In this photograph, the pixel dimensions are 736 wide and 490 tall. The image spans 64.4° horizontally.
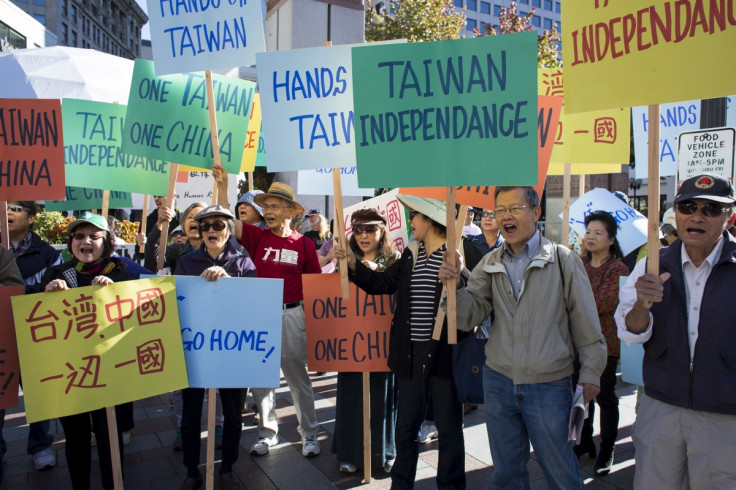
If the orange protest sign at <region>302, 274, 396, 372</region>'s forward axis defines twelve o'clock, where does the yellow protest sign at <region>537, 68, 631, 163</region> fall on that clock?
The yellow protest sign is roughly at 8 o'clock from the orange protest sign.

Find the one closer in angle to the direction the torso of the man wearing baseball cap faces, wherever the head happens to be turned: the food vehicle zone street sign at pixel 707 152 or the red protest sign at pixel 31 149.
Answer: the red protest sign

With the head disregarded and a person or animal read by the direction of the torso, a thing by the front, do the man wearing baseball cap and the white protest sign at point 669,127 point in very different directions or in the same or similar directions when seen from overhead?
same or similar directions

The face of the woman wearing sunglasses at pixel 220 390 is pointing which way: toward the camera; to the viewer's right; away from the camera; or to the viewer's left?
toward the camera

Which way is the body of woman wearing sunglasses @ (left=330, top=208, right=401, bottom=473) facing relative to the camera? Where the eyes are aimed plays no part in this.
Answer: toward the camera

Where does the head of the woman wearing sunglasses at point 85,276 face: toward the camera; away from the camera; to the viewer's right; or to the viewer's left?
toward the camera

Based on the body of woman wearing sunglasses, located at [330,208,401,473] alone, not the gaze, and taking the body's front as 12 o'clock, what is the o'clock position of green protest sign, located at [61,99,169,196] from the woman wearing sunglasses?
The green protest sign is roughly at 4 o'clock from the woman wearing sunglasses.

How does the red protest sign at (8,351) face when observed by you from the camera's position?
facing the viewer

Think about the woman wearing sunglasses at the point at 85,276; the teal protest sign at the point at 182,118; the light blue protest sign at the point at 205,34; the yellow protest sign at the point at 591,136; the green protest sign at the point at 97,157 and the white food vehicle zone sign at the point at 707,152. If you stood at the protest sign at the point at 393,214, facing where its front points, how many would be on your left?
2

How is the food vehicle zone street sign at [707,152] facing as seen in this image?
toward the camera

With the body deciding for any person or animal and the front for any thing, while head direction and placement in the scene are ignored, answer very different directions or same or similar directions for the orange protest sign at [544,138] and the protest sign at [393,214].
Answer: same or similar directions

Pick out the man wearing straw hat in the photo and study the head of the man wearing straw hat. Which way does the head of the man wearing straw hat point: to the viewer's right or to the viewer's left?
to the viewer's left

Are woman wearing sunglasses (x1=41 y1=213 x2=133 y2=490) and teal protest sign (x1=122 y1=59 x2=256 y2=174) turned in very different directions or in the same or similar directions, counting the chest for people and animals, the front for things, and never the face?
same or similar directions

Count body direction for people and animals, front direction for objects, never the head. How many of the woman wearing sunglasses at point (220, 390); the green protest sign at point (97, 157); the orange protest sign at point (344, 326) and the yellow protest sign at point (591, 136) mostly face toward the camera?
4

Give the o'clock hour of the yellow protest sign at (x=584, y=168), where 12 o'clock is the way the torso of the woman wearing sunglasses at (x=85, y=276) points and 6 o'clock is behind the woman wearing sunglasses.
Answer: The yellow protest sign is roughly at 9 o'clock from the woman wearing sunglasses.

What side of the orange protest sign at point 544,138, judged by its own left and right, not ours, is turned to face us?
front
